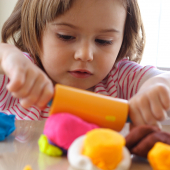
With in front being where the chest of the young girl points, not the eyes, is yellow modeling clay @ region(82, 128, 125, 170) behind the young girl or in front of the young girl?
in front

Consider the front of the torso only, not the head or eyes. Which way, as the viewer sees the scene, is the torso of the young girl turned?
toward the camera

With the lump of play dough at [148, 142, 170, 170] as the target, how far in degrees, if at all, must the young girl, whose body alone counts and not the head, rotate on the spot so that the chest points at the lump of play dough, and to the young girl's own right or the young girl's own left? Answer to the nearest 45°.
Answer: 0° — they already face it
